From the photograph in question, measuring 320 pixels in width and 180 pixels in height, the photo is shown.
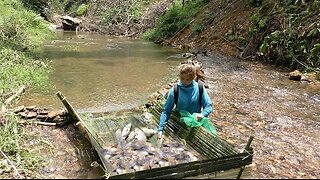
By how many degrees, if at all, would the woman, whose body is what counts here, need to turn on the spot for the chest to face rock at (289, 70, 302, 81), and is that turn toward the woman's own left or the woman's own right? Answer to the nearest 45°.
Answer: approximately 135° to the woman's own left

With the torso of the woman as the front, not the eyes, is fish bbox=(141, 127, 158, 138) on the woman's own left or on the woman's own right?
on the woman's own right

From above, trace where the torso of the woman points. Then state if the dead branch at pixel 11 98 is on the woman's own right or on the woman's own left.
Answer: on the woman's own right

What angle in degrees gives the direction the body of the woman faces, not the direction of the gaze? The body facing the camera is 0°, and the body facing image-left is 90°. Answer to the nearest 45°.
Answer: approximately 0°

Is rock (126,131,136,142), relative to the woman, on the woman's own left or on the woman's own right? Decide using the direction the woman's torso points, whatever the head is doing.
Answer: on the woman's own right
